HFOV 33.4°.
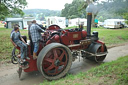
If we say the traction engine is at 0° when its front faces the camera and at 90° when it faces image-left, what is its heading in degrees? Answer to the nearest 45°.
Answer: approximately 225°
